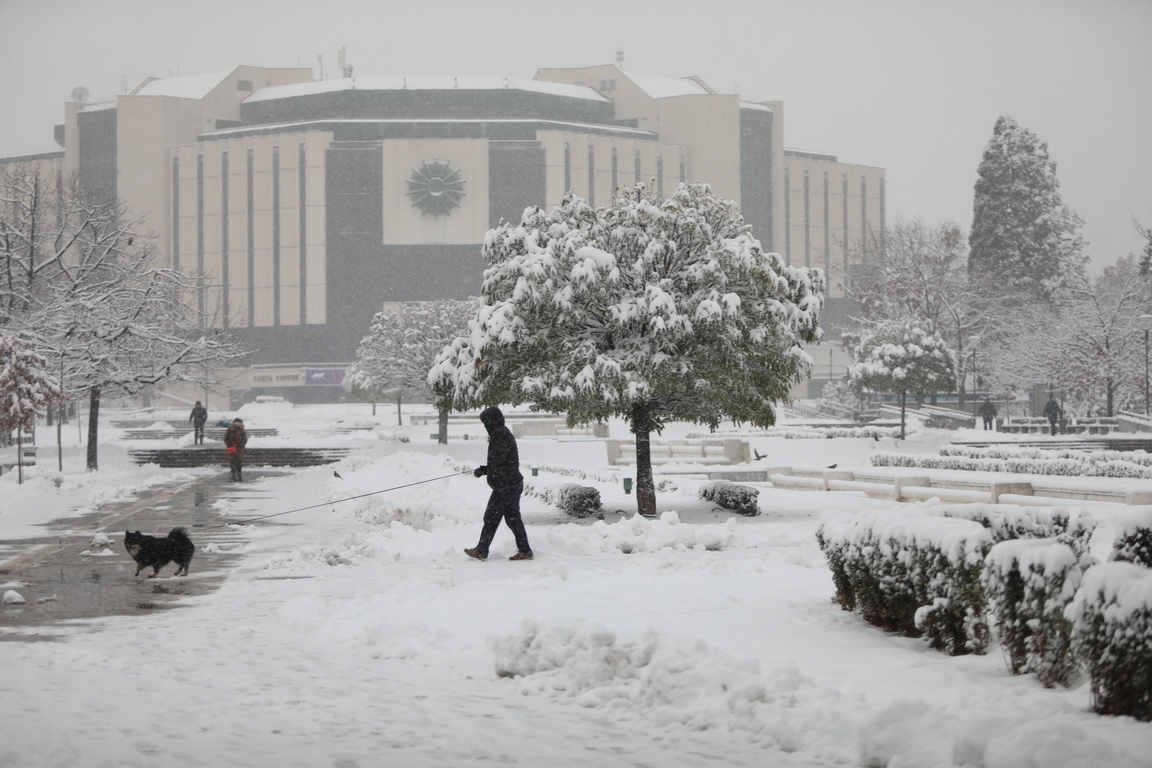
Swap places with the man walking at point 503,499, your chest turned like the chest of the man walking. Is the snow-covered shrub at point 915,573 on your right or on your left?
on your left

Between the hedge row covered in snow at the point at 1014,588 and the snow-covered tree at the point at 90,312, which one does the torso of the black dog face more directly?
the snow-covered tree

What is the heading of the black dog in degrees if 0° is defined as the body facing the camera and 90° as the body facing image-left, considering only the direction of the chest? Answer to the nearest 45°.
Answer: approximately 90°

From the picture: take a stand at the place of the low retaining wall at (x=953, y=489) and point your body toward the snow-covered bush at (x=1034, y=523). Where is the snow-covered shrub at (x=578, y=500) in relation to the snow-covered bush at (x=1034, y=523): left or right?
right

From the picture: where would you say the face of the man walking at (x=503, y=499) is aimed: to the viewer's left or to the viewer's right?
to the viewer's left

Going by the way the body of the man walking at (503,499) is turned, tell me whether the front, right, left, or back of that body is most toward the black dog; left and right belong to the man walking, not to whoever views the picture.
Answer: front

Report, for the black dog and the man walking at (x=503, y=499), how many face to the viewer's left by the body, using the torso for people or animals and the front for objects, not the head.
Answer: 2

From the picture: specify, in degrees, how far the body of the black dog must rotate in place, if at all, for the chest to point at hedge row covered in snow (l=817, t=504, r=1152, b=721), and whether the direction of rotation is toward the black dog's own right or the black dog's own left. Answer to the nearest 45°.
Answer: approximately 135° to the black dog's own left

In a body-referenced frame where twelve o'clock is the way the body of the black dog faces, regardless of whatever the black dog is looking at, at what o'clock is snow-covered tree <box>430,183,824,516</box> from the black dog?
The snow-covered tree is roughly at 5 o'clock from the black dog.

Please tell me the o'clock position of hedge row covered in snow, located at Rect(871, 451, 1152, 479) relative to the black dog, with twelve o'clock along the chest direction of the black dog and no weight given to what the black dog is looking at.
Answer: The hedge row covered in snow is roughly at 5 o'clock from the black dog.

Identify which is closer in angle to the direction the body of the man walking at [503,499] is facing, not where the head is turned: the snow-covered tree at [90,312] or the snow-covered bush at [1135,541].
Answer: the snow-covered tree

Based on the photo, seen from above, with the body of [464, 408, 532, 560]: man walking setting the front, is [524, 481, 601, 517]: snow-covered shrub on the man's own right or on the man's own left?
on the man's own right

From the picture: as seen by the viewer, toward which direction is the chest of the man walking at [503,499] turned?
to the viewer's left

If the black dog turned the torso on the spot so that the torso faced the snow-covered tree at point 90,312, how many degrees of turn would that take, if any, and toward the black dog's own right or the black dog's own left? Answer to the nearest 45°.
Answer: approximately 90° to the black dog's own right

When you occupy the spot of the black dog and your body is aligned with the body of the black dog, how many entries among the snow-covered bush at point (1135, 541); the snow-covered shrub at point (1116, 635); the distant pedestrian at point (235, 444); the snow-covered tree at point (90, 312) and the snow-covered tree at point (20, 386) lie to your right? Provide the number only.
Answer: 3

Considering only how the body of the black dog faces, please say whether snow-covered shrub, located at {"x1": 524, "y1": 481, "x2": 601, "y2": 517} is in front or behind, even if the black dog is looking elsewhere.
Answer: behind

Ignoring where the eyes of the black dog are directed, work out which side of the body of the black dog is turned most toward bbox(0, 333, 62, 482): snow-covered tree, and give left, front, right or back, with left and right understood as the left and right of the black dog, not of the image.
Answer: right

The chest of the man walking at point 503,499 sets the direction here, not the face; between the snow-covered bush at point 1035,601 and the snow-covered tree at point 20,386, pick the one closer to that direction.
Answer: the snow-covered tree
